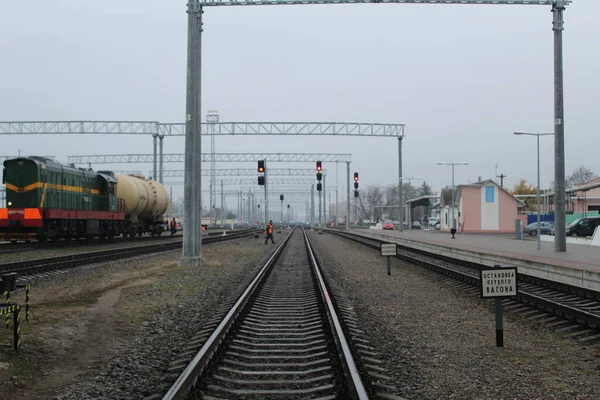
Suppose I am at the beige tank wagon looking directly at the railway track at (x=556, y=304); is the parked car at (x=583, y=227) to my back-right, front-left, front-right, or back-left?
front-left

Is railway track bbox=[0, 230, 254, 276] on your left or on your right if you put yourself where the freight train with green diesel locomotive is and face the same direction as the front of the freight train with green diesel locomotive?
on your left

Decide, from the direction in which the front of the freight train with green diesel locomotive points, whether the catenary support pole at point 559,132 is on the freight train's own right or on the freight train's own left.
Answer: on the freight train's own left

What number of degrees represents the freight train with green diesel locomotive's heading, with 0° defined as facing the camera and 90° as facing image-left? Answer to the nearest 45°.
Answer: approximately 45°

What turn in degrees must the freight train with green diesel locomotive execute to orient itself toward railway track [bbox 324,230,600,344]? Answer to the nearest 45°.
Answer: approximately 90° to its left

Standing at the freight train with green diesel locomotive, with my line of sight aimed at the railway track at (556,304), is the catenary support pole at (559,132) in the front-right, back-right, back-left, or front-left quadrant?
front-left

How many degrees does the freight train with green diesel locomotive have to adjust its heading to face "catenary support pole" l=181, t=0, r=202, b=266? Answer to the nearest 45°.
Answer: approximately 90° to its left

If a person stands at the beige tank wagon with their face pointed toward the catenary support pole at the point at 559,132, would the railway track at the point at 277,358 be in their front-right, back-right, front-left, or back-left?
front-right

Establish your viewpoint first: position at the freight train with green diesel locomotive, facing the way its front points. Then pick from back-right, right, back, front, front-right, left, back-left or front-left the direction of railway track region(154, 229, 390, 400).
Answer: front-left

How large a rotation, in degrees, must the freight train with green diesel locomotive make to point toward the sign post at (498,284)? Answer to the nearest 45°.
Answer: approximately 45° to its left

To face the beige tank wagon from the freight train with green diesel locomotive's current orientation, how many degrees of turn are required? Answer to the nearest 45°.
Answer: approximately 180°

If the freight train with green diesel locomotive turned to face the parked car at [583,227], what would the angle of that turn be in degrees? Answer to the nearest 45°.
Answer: approximately 135° to its left
